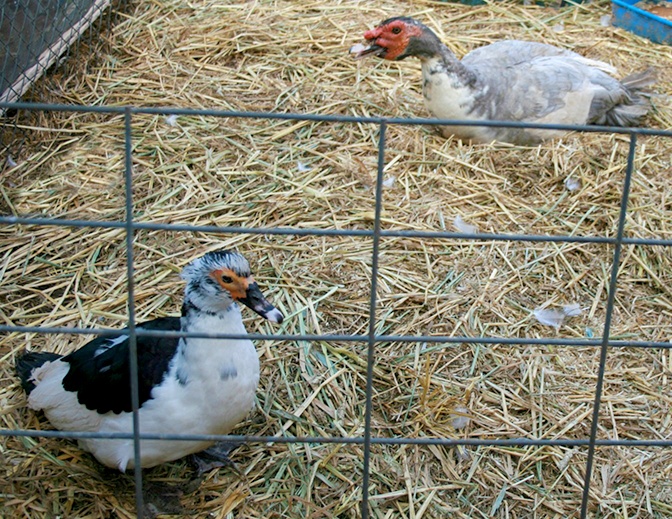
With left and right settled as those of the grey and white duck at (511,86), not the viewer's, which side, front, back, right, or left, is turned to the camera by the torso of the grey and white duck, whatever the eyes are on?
left

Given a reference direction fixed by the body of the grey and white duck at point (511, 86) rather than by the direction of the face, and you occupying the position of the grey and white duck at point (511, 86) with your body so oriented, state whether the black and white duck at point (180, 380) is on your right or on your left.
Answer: on your left

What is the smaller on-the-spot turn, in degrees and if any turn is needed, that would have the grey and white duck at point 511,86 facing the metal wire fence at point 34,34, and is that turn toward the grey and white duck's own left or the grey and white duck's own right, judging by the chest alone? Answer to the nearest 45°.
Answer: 0° — it already faces it

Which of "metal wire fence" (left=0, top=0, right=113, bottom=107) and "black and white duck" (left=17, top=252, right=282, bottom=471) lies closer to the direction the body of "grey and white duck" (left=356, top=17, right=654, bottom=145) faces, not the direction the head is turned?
the metal wire fence
